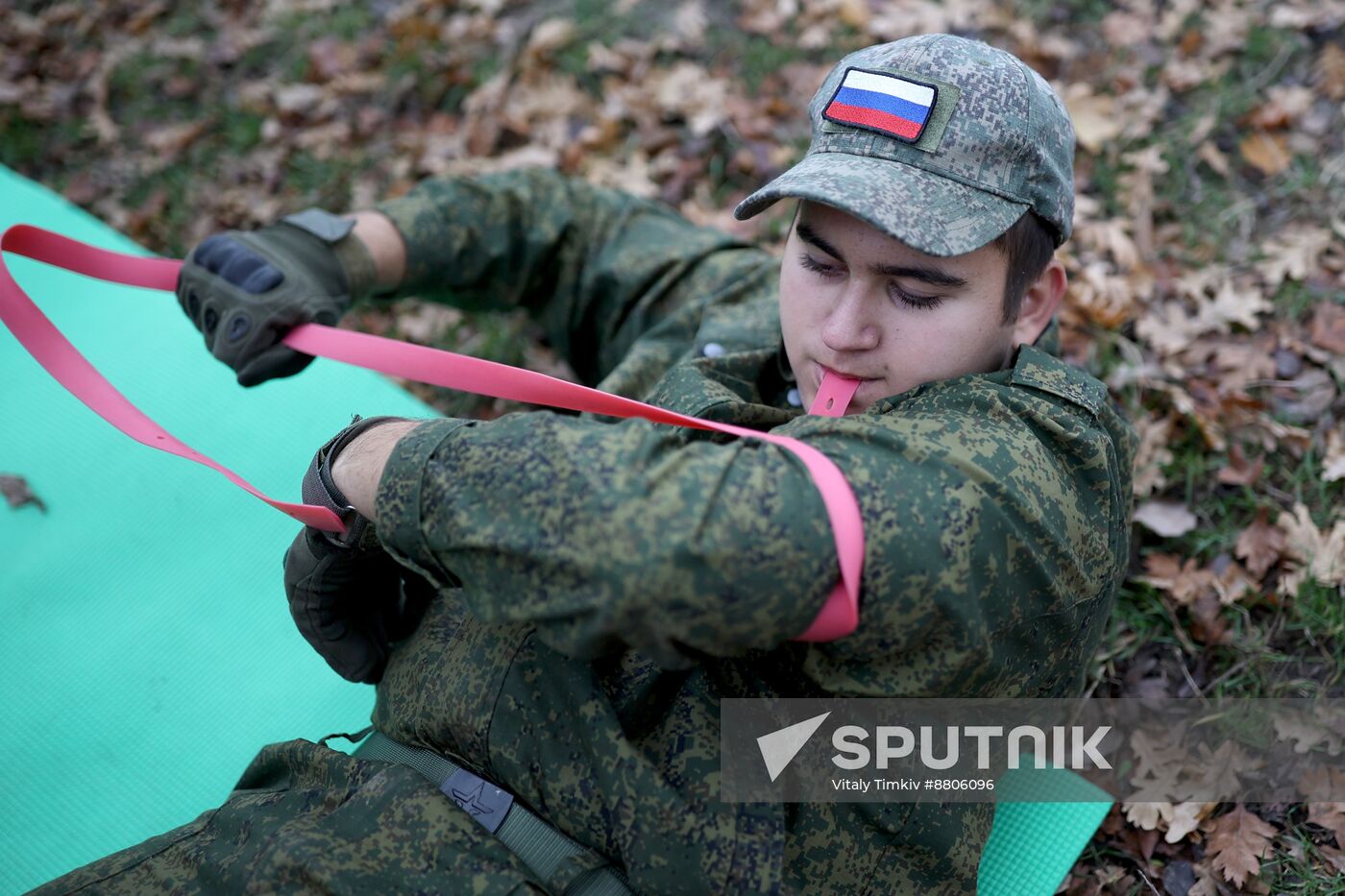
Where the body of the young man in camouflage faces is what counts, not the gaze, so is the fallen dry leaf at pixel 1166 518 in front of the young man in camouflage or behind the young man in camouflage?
behind

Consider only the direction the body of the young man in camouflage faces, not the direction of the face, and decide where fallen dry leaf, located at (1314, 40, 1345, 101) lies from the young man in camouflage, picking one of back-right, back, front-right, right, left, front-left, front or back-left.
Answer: back

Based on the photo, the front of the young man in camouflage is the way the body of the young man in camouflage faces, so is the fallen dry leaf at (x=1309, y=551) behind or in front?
behind

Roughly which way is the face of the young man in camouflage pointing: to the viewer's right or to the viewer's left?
to the viewer's left

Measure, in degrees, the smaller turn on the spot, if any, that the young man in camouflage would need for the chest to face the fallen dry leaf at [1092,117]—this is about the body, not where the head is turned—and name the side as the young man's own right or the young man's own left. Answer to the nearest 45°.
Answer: approximately 180°

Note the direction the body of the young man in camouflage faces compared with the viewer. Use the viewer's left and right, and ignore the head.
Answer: facing the viewer and to the left of the viewer

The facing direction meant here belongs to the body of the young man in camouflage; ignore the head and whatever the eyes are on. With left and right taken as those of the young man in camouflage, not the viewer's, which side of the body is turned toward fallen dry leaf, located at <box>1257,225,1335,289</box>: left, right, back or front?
back

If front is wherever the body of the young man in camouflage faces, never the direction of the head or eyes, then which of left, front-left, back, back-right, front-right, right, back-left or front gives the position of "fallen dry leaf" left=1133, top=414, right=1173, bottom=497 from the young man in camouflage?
back

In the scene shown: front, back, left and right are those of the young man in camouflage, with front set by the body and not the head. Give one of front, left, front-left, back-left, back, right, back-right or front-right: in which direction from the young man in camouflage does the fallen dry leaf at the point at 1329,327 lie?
back
